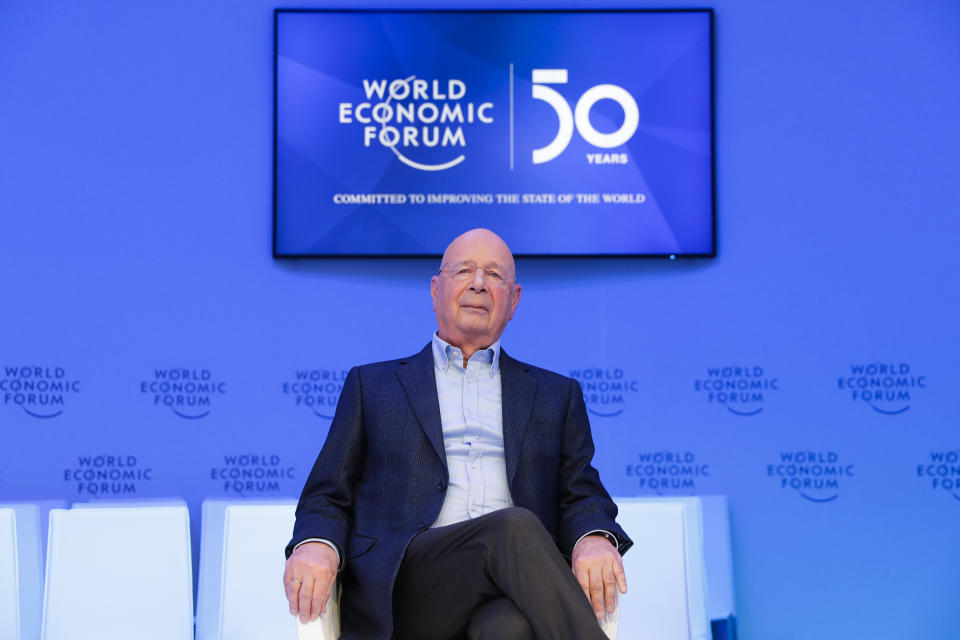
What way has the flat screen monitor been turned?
toward the camera

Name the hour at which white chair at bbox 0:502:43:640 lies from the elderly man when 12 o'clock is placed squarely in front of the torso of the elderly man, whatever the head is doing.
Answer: The white chair is roughly at 4 o'clock from the elderly man.

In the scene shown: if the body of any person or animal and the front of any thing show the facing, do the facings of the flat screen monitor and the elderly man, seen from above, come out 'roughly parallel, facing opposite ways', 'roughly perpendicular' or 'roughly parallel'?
roughly parallel

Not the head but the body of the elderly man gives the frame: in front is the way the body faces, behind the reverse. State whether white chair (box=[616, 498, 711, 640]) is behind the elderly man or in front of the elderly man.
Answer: behind

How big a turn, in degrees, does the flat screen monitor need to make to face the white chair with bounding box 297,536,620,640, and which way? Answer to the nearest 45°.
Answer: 0° — it already faces it

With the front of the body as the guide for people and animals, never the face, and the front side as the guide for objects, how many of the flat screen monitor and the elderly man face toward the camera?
2

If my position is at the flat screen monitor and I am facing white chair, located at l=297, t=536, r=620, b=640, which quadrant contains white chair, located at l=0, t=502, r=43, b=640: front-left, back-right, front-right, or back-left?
front-right

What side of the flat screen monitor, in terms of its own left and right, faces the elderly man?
front

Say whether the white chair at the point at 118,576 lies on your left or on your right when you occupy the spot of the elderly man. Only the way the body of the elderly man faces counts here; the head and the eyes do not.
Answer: on your right

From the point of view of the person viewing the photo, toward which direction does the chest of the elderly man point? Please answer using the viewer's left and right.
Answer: facing the viewer
